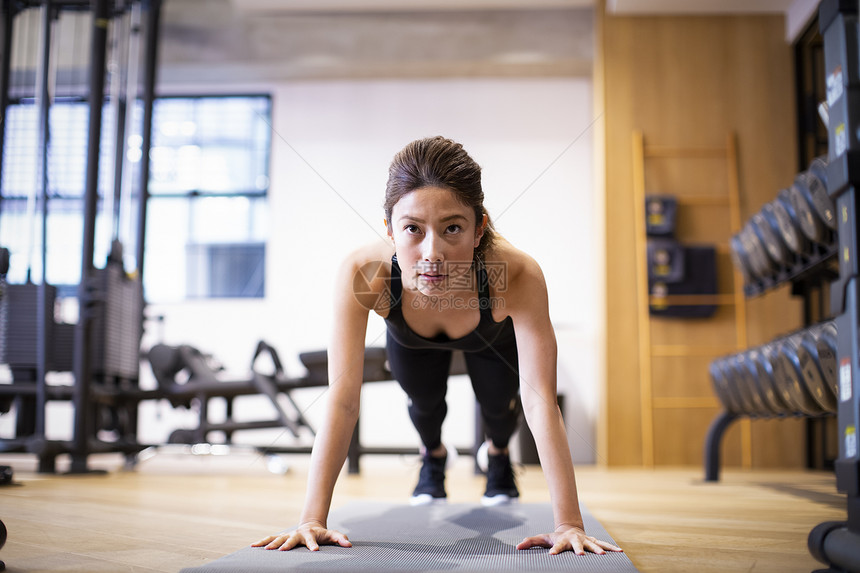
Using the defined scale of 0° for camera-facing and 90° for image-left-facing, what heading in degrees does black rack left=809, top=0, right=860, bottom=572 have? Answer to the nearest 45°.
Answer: approximately 90°

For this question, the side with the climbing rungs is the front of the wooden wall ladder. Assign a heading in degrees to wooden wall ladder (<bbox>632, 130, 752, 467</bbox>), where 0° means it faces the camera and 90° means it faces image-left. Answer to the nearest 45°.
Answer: approximately 0°

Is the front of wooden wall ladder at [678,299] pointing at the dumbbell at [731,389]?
yes
